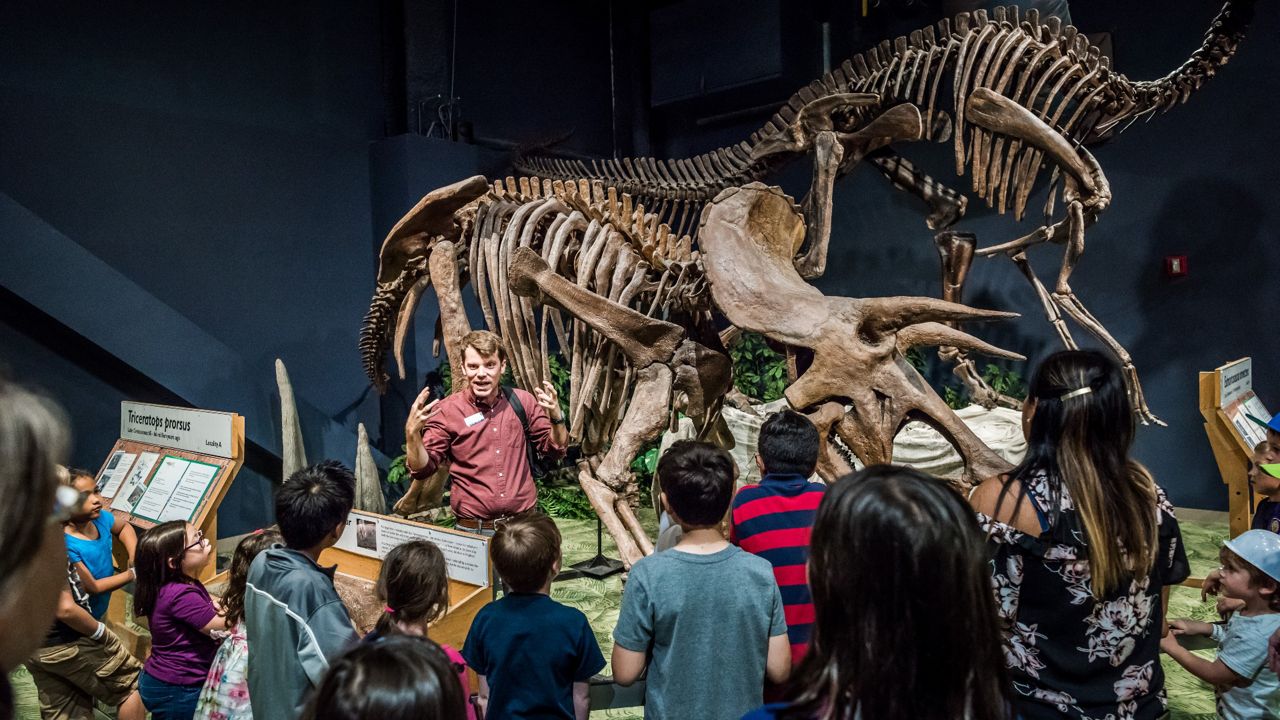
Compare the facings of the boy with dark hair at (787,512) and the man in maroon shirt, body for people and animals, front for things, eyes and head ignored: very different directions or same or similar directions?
very different directions

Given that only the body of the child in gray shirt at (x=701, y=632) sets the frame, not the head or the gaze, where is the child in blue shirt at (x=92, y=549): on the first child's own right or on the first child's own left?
on the first child's own left

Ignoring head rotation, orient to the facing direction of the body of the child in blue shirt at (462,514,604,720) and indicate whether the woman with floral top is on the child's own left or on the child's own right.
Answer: on the child's own right

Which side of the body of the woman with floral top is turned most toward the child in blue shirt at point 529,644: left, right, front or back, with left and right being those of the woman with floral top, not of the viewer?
left

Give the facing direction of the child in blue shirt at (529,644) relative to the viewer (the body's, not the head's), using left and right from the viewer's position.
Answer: facing away from the viewer

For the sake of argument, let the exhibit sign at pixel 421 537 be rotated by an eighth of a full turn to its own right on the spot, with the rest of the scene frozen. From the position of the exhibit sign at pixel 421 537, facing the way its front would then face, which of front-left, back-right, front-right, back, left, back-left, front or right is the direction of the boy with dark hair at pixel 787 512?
back-left

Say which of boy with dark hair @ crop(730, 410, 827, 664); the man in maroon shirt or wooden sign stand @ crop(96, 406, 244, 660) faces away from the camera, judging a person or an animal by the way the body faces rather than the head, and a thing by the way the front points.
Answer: the boy with dark hair

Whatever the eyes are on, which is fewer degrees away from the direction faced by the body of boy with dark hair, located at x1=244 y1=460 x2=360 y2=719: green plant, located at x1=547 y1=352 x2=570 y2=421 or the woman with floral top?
the green plant

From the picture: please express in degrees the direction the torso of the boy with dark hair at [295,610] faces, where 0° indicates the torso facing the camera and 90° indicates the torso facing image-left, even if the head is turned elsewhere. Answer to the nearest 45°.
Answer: approximately 225°

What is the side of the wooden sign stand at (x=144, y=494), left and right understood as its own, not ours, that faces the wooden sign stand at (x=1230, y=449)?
left

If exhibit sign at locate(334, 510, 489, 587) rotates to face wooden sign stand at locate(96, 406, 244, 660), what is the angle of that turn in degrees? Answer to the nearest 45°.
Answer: approximately 90° to its right

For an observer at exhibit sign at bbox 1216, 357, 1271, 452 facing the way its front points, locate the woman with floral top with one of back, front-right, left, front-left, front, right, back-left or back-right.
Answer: front-right

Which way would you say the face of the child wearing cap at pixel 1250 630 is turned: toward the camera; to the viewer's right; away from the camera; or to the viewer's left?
to the viewer's left

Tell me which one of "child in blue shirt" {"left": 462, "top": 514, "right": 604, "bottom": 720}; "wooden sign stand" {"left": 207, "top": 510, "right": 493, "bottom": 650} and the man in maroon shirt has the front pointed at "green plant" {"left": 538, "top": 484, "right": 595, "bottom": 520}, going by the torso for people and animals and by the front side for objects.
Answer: the child in blue shirt

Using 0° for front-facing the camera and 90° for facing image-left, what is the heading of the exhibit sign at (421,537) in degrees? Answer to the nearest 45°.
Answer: approximately 45°

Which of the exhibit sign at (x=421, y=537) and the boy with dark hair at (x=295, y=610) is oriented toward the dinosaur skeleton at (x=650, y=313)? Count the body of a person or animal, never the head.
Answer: the boy with dark hair

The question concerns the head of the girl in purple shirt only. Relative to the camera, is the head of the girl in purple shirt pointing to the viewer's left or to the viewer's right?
to the viewer's right
